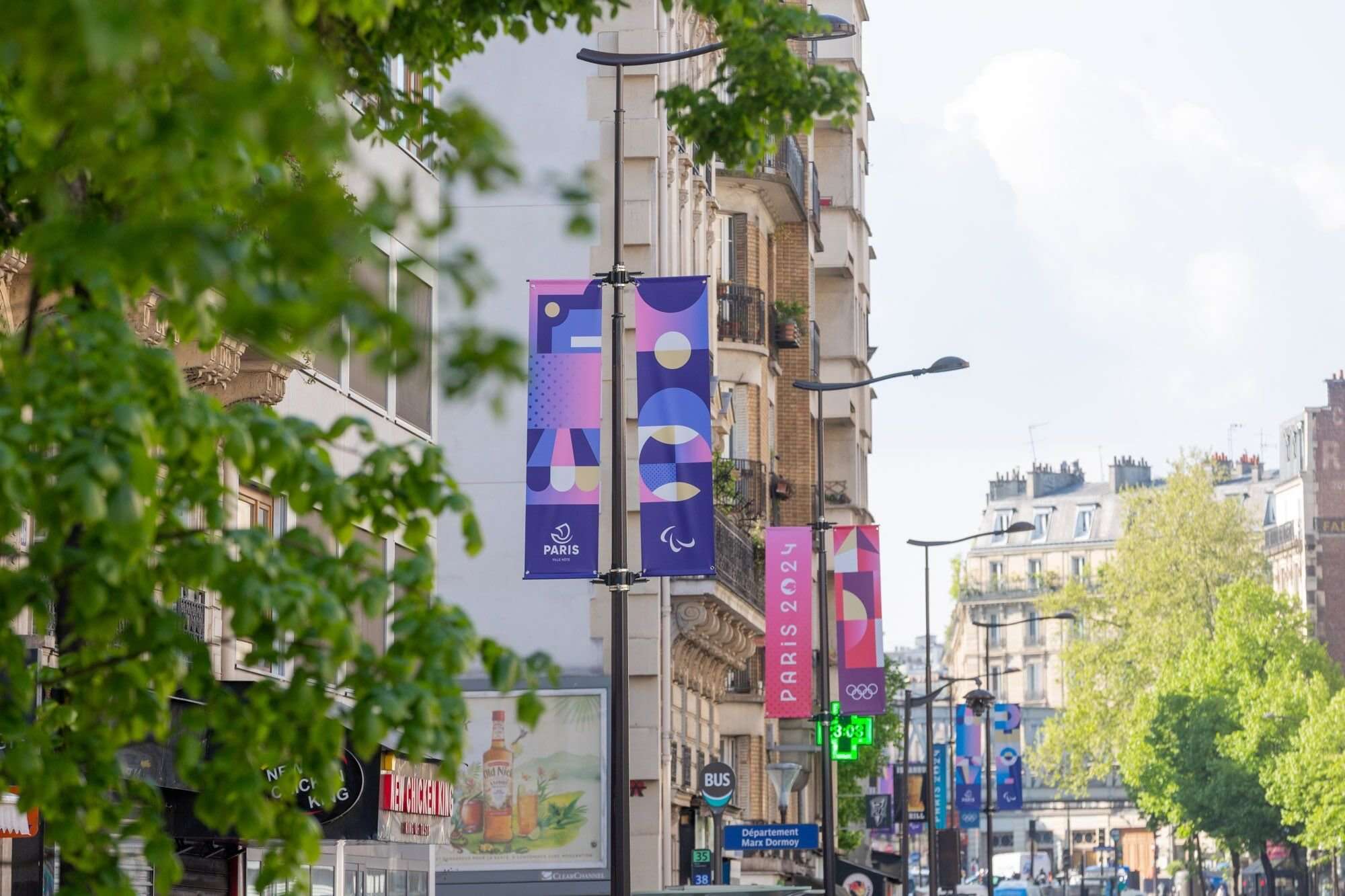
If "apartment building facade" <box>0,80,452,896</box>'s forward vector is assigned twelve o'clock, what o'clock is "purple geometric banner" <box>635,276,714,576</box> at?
The purple geometric banner is roughly at 10 o'clock from the apartment building facade.

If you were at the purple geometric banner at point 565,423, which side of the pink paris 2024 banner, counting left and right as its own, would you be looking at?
front

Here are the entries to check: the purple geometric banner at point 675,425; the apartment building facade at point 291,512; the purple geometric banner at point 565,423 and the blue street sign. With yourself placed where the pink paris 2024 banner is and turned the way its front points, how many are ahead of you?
4

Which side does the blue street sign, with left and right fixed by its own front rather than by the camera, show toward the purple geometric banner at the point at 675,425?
front

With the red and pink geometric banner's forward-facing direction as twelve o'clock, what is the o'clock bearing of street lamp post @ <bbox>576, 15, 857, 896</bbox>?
The street lamp post is roughly at 12 o'clock from the red and pink geometric banner.

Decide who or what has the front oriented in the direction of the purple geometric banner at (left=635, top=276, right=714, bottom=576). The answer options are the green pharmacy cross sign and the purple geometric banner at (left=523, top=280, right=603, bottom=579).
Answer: the green pharmacy cross sign

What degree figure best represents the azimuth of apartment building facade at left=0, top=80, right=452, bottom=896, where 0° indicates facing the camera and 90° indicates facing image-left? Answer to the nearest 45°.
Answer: approximately 315°

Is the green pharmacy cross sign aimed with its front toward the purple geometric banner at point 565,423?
yes

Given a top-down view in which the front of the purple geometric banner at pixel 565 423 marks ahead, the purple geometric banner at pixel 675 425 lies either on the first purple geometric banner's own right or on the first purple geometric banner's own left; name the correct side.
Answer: on the first purple geometric banner's own left

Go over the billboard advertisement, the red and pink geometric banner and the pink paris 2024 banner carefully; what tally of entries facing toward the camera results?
3

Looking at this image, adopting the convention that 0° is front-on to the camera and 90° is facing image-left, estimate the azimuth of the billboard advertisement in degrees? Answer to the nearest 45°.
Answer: approximately 0°
